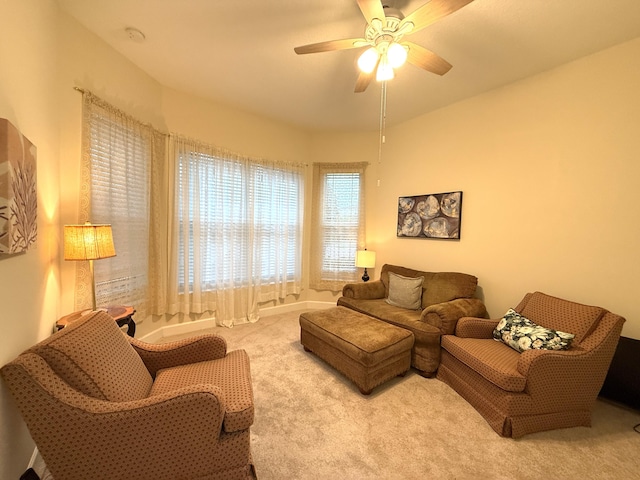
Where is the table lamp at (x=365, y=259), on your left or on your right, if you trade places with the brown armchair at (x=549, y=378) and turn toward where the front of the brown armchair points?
on your right

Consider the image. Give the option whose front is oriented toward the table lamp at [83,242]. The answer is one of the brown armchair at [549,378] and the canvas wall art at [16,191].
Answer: the brown armchair

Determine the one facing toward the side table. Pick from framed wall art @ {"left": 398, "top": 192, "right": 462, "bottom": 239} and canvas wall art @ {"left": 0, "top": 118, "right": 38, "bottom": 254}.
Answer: framed wall art @ {"left": 398, "top": 192, "right": 462, "bottom": 239}

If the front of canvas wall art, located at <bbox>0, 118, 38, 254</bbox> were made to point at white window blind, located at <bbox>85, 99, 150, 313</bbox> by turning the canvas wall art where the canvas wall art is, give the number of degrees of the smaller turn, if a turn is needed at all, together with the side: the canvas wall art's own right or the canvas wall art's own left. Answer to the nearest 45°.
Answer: approximately 90° to the canvas wall art's own left

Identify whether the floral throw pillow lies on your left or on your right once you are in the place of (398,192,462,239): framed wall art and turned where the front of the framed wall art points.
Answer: on your left

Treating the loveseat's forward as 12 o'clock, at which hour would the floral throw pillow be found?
The floral throw pillow is roughly at 9 o'clock from the loveseat.

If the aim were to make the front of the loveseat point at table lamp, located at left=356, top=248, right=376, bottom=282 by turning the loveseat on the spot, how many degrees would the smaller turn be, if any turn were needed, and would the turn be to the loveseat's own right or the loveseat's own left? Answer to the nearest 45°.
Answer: approximately 90° to the loveseat's own right

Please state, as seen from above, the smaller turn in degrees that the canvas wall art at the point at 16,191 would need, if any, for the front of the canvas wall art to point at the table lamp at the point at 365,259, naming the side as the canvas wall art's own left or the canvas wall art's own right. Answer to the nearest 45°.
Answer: approximately 45° to the canvas wall art's own left
